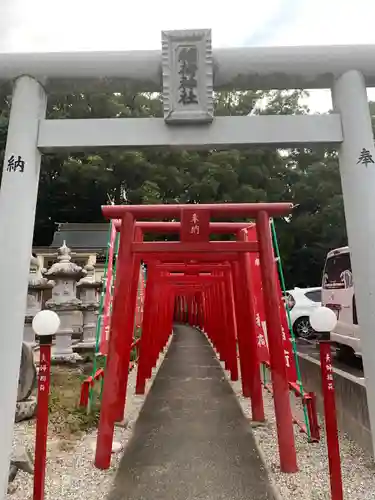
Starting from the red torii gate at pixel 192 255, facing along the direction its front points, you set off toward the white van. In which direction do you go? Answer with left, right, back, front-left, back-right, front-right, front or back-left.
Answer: back-left

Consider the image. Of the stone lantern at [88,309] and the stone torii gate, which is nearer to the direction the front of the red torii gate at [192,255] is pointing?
the stone torii gate

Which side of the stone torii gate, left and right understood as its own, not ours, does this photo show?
front

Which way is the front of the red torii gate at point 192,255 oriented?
toward the camera

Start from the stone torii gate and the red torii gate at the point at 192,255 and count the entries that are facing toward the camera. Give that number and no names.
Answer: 2

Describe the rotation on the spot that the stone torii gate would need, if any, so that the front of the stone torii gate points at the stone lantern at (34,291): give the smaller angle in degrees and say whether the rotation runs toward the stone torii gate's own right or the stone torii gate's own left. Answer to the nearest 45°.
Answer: approximately 135° to the stone torii gate's own right

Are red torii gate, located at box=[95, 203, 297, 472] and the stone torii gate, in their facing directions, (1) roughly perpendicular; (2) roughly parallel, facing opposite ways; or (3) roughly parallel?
roughly parallel

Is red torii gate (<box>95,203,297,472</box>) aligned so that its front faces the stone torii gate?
yes

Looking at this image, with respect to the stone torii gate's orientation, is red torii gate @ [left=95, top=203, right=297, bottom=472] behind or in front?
behind

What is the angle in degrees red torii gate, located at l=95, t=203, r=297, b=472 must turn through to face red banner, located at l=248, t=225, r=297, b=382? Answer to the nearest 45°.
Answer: approximately 135° to its left

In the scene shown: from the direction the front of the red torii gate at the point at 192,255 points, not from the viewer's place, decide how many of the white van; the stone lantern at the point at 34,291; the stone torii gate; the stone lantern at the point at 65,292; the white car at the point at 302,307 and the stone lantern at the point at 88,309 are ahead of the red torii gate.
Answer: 1
